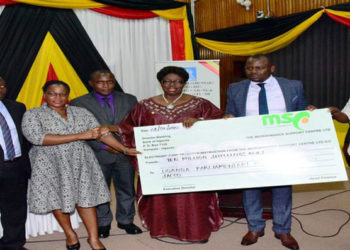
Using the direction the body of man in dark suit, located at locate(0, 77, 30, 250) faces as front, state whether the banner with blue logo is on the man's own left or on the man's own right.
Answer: on the man's own left

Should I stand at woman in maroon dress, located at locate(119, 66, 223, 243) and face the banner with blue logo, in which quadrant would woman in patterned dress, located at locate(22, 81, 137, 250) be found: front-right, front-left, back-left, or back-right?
back-left

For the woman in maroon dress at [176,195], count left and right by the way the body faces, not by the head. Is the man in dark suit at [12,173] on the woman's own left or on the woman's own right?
on the woman's own right

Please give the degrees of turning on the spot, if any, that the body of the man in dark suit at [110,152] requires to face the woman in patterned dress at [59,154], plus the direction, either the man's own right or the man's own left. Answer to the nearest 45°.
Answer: approximately 45° to the man's own right

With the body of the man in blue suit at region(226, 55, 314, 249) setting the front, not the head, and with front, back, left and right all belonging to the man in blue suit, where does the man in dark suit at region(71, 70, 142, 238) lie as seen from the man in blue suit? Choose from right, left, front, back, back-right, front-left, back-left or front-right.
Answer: right

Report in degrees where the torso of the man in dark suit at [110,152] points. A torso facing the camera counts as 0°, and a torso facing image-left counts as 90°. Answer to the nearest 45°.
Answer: approximately 0°

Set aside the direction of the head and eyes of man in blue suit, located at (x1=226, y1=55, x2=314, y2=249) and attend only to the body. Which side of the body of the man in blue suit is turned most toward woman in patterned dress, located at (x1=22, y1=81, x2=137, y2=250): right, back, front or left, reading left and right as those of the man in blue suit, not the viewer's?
right

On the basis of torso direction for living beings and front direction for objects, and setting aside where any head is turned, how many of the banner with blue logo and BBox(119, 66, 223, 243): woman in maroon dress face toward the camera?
2
